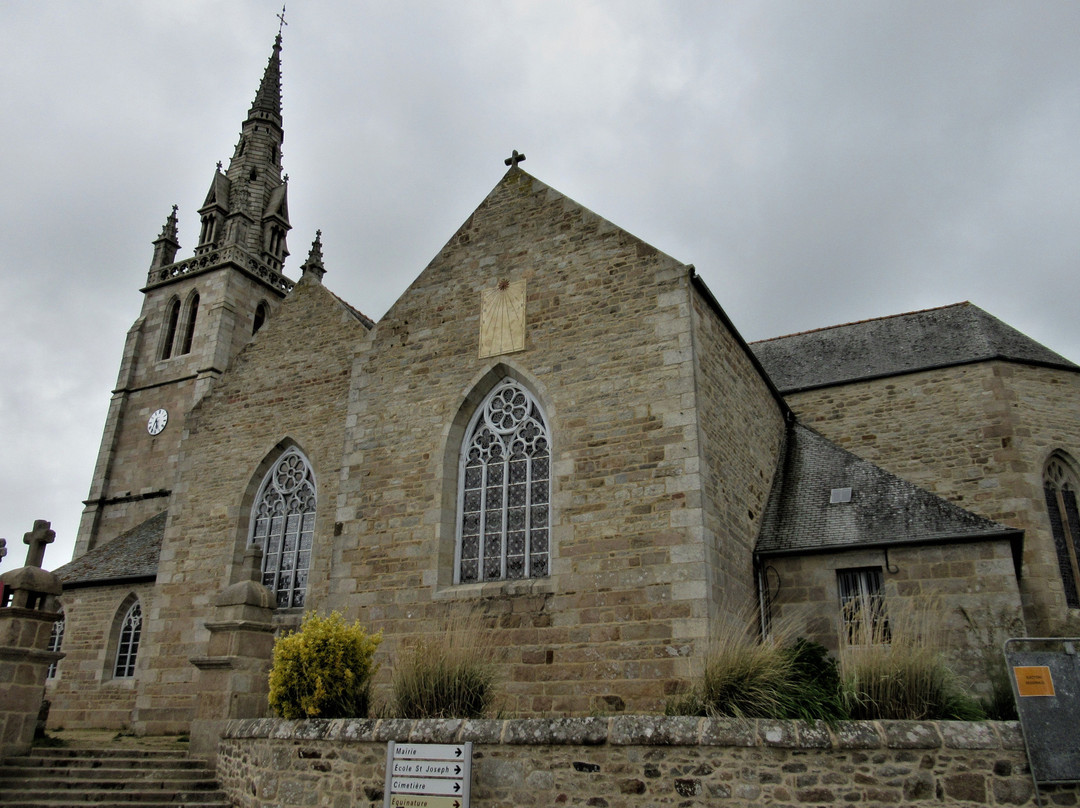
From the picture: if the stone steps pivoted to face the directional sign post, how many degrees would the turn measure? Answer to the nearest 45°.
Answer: approximately 45° to its left

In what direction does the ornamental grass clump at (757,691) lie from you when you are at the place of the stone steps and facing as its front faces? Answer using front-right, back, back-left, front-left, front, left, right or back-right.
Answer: front-left

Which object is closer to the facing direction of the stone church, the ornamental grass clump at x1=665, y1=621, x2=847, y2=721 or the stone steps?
the stone steps

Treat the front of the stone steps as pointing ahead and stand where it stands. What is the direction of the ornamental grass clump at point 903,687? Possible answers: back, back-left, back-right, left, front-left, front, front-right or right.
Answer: front-left

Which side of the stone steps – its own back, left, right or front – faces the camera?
front
